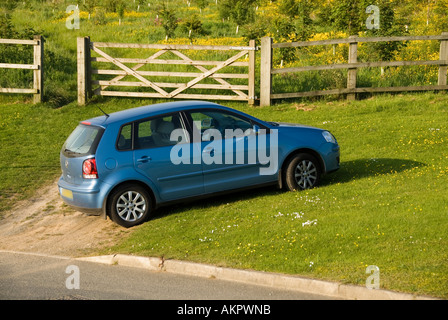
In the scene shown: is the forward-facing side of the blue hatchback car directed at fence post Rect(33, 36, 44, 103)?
no

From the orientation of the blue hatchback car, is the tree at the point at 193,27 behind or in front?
in front

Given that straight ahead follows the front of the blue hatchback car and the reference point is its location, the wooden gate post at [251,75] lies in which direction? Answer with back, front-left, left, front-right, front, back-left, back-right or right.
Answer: front-left

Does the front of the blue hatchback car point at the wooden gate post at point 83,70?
no

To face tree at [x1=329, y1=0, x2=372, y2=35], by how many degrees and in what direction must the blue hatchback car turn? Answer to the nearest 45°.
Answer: approximately 45° to its left

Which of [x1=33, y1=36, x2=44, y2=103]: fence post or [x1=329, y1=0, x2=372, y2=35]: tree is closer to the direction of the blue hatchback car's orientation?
the tree

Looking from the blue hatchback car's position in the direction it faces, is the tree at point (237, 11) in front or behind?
in front

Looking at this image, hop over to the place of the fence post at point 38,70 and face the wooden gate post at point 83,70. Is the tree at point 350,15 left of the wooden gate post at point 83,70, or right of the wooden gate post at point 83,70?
left

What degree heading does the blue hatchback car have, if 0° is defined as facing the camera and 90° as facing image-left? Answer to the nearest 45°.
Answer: approximately 225°

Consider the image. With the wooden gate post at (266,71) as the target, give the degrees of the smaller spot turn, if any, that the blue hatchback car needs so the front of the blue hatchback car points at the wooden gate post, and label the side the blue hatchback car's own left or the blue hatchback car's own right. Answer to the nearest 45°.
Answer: approximately 45° to the blue hatchback car's own left
